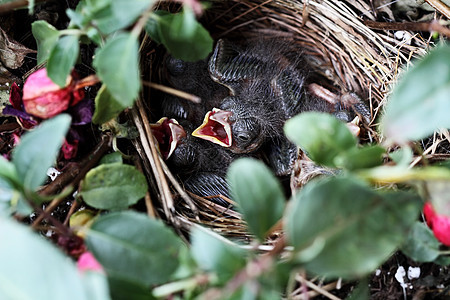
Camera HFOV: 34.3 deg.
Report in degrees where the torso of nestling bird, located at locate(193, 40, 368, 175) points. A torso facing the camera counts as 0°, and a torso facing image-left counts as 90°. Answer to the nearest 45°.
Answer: approximately 45°

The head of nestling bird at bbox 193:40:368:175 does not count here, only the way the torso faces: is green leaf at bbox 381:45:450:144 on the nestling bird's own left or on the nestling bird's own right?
on the nestling bird's own left

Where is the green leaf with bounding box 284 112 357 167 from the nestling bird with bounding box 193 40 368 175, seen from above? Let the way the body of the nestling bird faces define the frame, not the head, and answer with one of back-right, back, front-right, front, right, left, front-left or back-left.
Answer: front-left

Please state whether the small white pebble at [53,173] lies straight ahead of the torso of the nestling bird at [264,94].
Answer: yes

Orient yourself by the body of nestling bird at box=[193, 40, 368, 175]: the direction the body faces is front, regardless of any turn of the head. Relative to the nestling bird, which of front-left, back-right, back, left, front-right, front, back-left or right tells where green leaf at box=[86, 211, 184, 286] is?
front-left

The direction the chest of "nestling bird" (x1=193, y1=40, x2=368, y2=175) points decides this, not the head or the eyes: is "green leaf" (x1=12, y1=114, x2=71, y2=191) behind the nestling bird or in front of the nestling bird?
in front

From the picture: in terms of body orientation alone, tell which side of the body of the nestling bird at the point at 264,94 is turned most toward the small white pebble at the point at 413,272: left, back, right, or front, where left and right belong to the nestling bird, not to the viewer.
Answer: left

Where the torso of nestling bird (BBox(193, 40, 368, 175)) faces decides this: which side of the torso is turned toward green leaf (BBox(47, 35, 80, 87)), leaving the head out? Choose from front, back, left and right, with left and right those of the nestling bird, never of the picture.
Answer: front

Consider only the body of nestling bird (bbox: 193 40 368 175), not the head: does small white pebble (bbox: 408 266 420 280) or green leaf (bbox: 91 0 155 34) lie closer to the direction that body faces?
the green leaf
